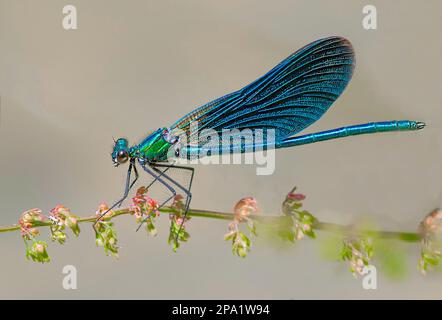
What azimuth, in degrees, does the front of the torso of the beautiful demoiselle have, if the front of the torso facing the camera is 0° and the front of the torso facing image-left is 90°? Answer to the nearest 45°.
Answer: approximately 90°
